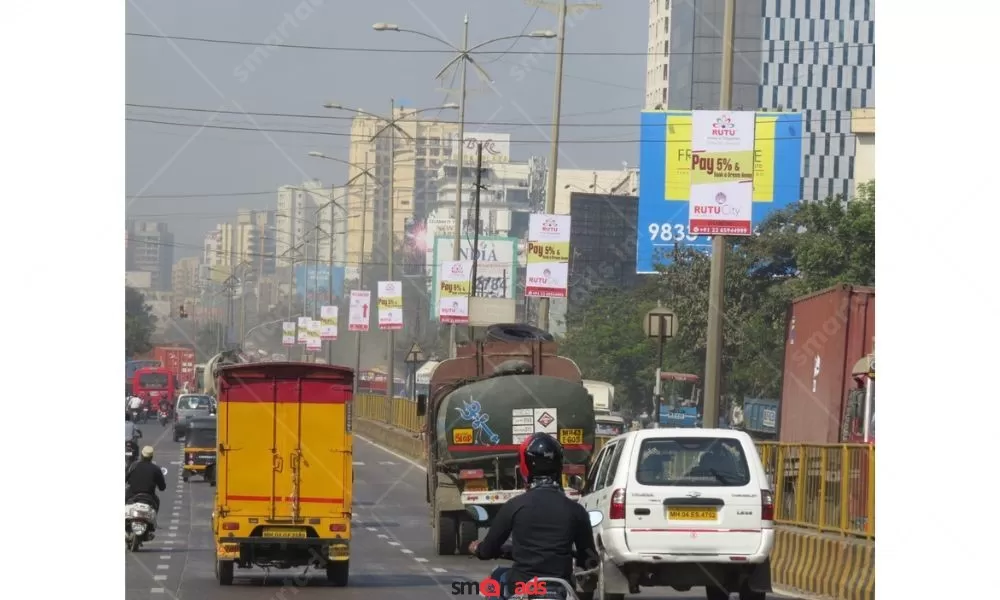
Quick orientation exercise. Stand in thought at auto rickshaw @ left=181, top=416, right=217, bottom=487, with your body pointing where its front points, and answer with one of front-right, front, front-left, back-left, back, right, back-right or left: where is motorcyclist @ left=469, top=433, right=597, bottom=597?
back

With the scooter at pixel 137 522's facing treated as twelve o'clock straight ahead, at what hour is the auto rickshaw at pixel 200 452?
The auto rickshaw is roughly at 12 o'clock from the scooter.

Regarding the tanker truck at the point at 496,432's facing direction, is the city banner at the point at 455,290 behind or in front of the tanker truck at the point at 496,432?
in front

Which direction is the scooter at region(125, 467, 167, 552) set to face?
away from the camera

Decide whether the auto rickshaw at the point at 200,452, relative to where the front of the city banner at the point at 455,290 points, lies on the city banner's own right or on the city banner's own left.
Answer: on the city banner's own right

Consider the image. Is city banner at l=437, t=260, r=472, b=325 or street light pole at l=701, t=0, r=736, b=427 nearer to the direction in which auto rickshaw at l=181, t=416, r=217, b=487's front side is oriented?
the city banner

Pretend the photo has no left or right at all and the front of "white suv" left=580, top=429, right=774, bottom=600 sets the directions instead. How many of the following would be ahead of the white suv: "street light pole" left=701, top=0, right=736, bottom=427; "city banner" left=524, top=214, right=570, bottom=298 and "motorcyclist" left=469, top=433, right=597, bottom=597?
2

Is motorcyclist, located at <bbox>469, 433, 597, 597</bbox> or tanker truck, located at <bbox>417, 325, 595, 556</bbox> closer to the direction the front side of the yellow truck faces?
the tanker truck

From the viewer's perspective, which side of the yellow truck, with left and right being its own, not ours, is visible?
back

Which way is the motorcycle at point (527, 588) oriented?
away from the camera

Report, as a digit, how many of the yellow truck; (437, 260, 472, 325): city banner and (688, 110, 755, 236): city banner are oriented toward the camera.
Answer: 2

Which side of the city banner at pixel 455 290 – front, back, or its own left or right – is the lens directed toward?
front

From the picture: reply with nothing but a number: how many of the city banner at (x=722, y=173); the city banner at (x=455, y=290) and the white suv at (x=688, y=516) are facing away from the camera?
1

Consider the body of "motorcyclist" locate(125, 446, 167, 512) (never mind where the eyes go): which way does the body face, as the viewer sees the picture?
away from the camera

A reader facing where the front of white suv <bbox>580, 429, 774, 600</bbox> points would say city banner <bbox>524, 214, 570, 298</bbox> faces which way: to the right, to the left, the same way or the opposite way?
the opposite way

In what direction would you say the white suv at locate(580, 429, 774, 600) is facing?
away from the camera

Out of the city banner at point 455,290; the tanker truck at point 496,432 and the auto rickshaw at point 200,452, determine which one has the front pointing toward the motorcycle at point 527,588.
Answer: the city banner
